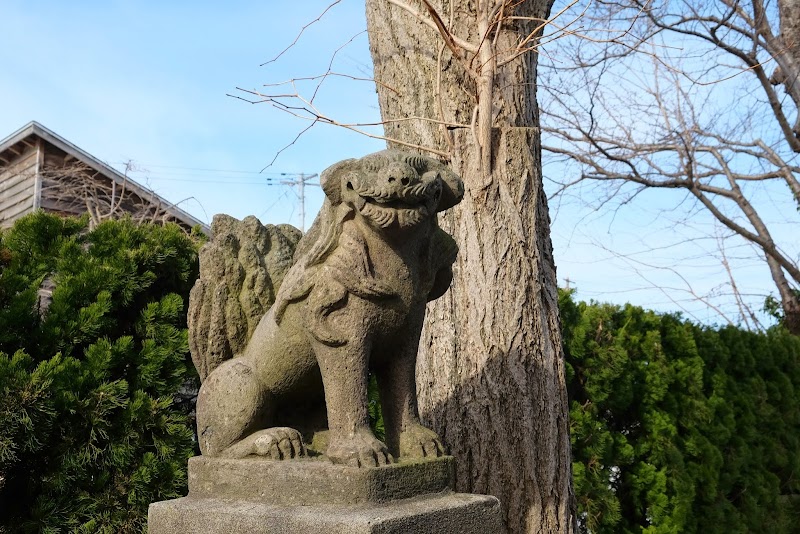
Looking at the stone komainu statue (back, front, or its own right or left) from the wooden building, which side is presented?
back

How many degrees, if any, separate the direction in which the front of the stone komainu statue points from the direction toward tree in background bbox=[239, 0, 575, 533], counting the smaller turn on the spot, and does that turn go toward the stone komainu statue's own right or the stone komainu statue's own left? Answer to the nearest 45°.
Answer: approximately 90° to the stone komainu statue's own left

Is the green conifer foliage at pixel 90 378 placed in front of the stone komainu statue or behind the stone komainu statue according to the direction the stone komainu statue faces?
behind

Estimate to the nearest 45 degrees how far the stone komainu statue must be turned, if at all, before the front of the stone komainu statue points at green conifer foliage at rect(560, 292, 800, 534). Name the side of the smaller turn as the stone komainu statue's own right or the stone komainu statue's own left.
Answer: approximately 90° to the stone komainu statue's own left

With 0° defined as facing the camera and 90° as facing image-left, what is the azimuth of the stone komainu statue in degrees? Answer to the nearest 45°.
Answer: approximately 315°
